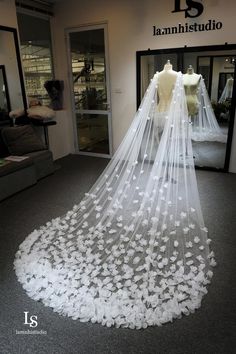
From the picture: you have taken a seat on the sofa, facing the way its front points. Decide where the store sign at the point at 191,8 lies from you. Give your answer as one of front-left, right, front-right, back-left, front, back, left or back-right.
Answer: front-left

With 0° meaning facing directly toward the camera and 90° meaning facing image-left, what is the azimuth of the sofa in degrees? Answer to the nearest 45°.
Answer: approximately 315°

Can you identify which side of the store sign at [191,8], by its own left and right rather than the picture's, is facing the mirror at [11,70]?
right

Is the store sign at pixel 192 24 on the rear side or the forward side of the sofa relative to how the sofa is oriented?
on the forward side

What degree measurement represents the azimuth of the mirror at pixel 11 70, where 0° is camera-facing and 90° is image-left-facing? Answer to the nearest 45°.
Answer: approximately 315°

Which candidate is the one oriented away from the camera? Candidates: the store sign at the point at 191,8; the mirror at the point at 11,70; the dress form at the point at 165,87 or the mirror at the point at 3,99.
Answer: the dress form

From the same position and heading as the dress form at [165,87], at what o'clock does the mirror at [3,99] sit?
The mirror is roughly at 9 o'clock from the dress form.

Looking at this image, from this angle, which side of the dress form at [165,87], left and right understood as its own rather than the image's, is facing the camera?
back

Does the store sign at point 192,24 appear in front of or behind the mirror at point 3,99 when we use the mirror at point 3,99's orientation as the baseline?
in front

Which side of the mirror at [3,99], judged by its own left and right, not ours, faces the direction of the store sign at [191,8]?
front

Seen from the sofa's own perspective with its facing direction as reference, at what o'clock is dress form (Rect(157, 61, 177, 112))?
The dress form is roughly at 11 o'clock from the sofa.

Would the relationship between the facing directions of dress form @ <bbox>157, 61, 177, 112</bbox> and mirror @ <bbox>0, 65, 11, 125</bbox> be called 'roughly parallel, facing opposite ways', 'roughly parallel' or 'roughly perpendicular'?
roughly perpendicular

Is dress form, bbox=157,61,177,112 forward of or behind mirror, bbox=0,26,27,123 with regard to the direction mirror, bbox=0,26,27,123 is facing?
forward

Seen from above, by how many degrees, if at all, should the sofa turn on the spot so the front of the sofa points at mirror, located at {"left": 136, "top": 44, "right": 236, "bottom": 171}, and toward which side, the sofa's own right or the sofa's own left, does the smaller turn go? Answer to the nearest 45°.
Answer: approximately 45° to the sofa's own left
